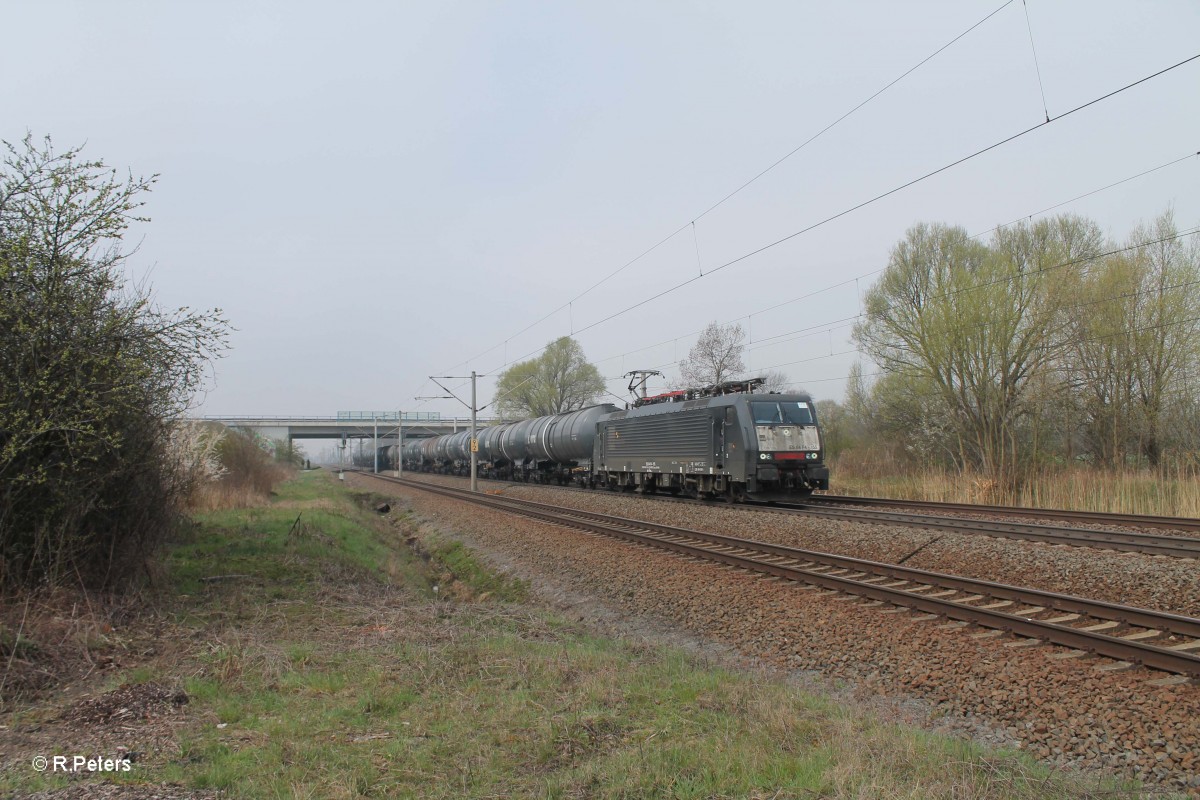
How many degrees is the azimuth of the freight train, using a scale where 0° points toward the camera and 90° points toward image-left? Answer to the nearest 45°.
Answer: approximately 315°

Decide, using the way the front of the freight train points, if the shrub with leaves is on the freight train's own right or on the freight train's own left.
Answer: on the freight train's own right

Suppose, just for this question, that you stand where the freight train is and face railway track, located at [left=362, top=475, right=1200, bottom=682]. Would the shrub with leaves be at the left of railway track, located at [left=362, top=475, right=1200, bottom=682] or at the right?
right

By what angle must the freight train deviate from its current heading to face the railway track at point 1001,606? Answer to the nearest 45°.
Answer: approximately 45° to its right
